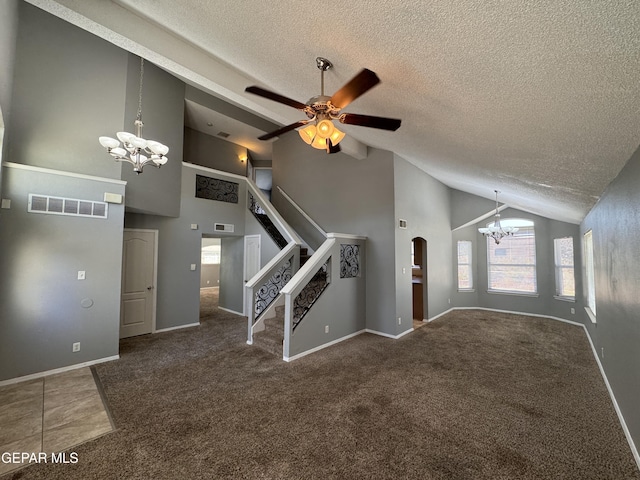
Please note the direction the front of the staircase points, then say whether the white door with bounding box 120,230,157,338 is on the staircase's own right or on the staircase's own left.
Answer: on the staircase's own right

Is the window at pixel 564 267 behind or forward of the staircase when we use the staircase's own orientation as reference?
behind

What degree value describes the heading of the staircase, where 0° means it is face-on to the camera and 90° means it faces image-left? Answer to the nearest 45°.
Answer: approximately 45°

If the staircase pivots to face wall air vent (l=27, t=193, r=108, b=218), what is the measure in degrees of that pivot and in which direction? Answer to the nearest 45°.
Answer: approximately 45° to its right

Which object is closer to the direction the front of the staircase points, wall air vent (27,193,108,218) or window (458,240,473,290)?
the wall air vent

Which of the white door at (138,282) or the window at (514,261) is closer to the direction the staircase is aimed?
the white door

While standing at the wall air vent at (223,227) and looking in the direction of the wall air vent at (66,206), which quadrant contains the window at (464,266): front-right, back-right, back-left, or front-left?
back-left

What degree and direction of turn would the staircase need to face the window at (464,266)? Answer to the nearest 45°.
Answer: approximately 135° to its left

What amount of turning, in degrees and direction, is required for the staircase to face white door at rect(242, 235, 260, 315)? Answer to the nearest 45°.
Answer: approximately 135° to its right

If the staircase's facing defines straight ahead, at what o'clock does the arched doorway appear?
The arched doorway is roughly at 7 o'clock from the staircase.

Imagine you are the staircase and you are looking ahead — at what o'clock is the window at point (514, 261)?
The window is roughly at 7 o'clock from the staircase.
